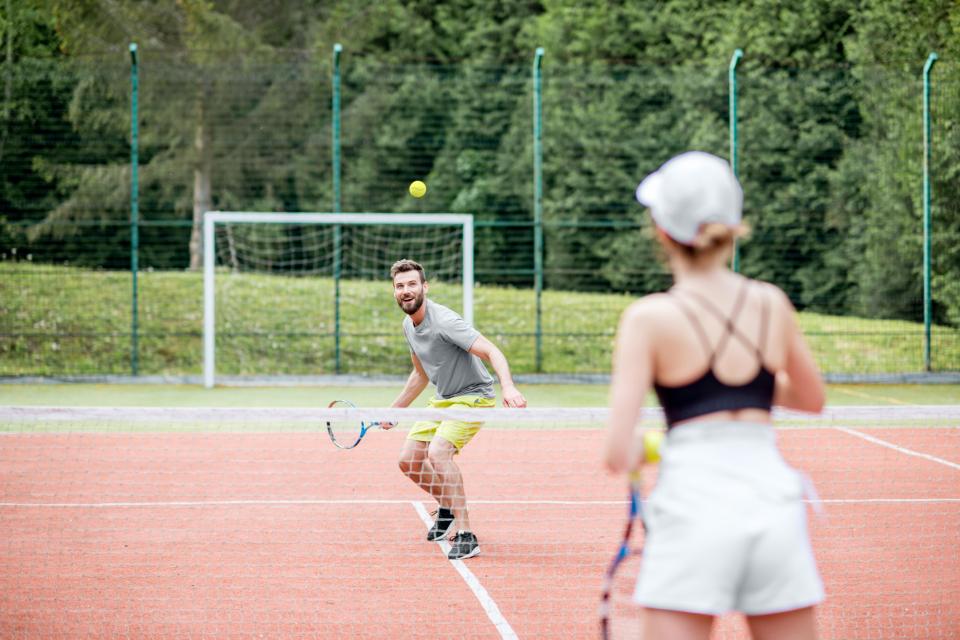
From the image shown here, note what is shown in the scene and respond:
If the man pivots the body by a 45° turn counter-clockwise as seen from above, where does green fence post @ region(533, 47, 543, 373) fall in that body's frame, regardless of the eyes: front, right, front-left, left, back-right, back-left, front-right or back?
back

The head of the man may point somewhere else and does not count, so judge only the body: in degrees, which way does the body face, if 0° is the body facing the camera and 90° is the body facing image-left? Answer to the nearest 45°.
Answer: approximately 45°

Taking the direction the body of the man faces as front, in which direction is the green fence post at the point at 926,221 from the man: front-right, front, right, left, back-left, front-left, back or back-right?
back
